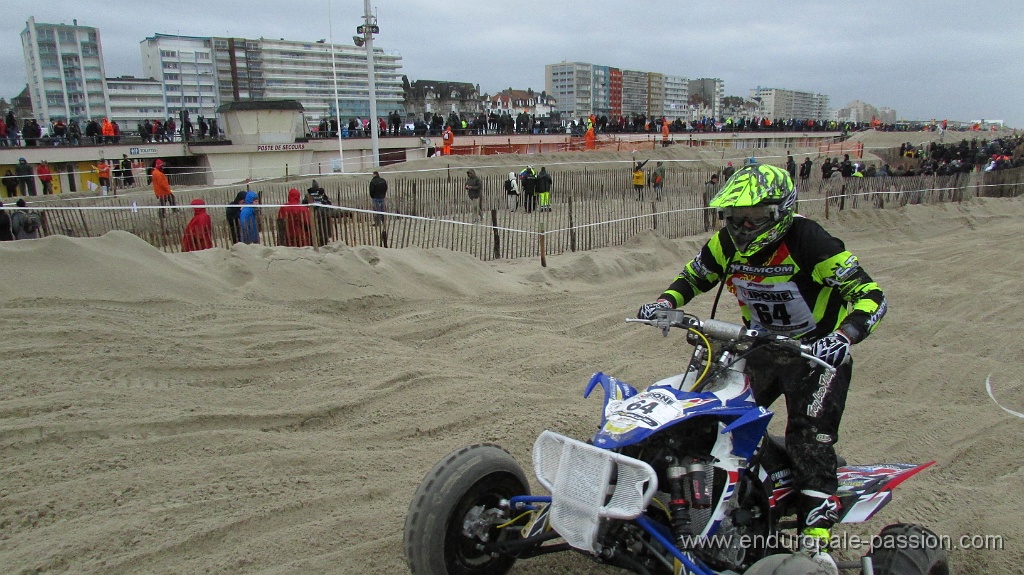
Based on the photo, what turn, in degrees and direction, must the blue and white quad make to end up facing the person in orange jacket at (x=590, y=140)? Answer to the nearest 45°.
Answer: approximately 135° to its right

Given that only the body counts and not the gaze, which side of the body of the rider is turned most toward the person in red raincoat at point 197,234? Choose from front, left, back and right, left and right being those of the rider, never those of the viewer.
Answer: right

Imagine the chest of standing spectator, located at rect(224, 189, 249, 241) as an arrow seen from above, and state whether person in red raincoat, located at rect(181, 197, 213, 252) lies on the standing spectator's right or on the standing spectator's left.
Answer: on the standing spectator's right

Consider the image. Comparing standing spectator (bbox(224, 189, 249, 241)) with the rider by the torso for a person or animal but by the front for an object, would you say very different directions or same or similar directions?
very different directions

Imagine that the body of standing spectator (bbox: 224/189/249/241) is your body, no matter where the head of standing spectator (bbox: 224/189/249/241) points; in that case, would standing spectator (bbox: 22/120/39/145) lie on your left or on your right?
on your left

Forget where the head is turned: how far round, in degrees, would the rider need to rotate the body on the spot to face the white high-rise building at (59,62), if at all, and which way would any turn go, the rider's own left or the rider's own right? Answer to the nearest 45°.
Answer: approximately 90° to the rider's own right

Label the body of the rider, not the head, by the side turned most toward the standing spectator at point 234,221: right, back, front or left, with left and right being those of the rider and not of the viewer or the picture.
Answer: right

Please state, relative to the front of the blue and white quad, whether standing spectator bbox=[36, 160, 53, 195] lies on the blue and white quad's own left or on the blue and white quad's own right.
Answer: on the blue and white quad's own right

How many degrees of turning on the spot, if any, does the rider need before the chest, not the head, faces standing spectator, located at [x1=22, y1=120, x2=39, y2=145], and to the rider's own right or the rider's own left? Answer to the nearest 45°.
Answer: approximately 90° to the rider's own right

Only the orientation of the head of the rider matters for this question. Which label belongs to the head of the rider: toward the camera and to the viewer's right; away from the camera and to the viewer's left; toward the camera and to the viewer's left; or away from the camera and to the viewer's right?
toward the camera and to the viewer's left

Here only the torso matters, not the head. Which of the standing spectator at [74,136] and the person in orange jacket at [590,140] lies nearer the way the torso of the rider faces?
the standing spectator
